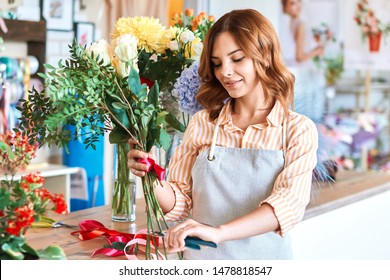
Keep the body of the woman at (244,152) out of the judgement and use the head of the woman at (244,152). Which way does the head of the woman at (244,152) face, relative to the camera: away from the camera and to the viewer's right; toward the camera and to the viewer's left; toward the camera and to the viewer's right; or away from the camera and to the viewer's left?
toward the camera and to the viewer's left

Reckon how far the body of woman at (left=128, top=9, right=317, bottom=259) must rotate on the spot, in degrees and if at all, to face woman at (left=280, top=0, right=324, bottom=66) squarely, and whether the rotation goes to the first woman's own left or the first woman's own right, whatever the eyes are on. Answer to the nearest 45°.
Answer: approximately 135° to the first woman's own right

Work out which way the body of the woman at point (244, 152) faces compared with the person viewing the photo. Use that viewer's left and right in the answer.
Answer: facing the viewer and to the left of the viewer
